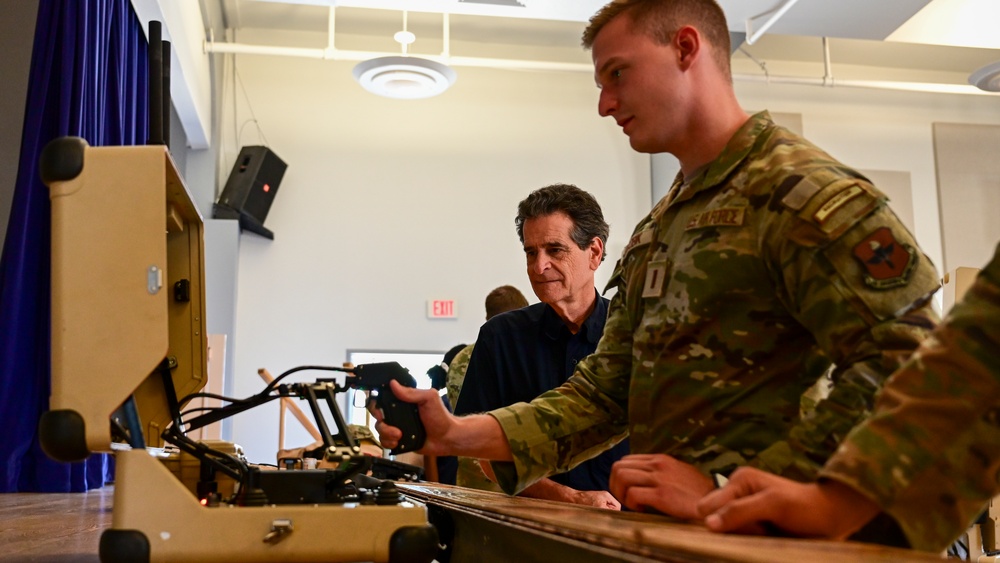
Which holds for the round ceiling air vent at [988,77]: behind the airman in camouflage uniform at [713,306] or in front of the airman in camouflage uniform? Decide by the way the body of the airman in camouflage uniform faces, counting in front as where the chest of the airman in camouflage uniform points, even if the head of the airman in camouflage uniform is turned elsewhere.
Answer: behind

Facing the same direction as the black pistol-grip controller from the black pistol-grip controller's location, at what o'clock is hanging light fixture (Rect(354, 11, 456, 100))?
The hanging light fixture is roughly at 3 o'clock from the black pistol-grip controller.

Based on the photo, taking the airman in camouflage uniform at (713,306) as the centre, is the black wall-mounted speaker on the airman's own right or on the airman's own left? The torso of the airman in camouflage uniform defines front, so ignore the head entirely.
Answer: on the airman's own right

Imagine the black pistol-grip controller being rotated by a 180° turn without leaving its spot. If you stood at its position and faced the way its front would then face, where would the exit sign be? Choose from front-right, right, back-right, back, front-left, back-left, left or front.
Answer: left

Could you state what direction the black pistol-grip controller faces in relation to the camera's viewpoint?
facing to the left of the viewer

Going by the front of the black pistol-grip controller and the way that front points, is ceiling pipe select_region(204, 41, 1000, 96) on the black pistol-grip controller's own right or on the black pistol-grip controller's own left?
on the black pistol-grip controller's own right

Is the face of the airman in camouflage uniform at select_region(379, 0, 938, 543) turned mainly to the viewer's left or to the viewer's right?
to the viewer's left

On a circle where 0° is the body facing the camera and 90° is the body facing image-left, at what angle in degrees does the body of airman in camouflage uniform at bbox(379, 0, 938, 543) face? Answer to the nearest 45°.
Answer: approximately 45°

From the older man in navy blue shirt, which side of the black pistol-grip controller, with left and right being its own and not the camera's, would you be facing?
right

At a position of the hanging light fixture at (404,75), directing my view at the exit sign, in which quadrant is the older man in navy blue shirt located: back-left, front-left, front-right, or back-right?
back-right

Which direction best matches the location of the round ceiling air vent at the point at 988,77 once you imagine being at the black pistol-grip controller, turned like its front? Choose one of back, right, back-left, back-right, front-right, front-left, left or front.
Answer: back-right
